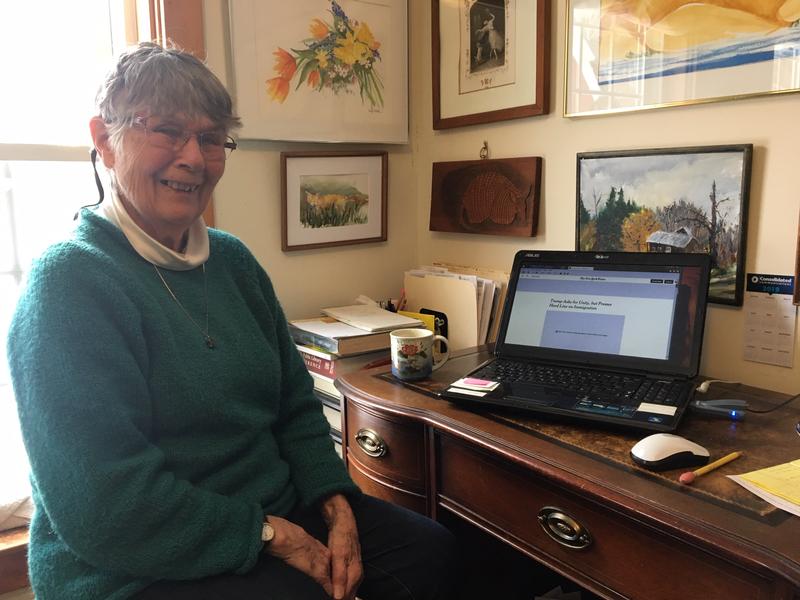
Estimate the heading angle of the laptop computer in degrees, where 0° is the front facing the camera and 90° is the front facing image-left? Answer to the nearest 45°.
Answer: approximately 45°

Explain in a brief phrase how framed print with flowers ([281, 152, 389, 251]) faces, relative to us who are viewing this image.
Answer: facing the viewer and to the right of the viewer

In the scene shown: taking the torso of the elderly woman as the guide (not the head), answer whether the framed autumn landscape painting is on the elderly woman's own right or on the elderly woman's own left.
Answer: on the elderly woman's own left

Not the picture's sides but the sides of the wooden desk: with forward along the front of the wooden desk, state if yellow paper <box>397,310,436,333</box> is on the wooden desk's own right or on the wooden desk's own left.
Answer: on the wooden desk's own right

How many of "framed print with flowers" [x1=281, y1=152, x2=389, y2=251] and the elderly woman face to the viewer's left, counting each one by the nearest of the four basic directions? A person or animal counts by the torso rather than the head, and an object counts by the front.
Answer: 0

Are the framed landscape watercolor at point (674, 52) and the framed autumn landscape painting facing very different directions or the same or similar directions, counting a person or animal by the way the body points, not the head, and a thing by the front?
same or similar directions

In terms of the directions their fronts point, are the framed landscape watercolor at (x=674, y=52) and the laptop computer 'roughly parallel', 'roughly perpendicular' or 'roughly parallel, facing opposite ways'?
roughly parallel

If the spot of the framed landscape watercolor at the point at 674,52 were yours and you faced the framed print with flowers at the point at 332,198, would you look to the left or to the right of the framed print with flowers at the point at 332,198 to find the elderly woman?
left

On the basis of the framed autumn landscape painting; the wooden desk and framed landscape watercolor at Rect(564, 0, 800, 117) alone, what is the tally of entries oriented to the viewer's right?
0

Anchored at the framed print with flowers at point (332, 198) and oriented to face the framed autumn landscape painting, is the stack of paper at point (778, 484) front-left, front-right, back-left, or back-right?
front-right

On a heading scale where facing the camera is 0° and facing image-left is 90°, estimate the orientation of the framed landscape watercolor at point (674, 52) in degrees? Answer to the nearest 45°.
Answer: approximately 45°

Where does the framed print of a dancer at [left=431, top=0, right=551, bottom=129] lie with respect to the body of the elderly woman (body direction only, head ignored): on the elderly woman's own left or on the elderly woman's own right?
on the elderly woman's own left

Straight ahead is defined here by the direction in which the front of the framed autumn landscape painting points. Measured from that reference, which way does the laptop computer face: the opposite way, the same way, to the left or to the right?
the same way

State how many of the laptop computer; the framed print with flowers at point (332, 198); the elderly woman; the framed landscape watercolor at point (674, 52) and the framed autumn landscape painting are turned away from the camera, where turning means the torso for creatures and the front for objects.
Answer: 0

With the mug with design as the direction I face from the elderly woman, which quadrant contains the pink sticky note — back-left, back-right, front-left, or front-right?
front-right
